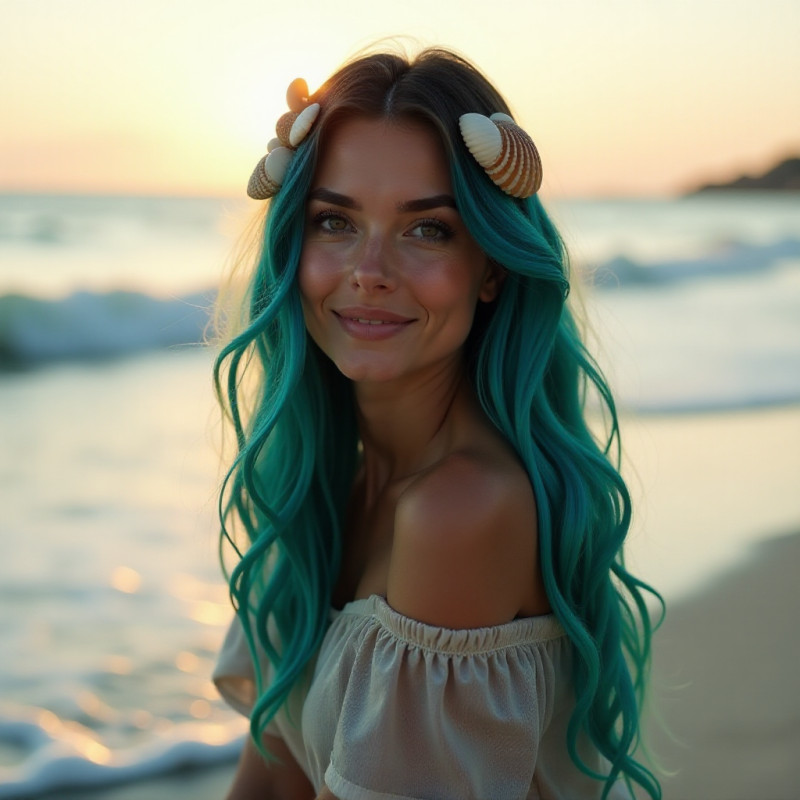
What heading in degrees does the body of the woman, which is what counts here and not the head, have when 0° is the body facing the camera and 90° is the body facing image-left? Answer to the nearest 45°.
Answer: approximately 45°
